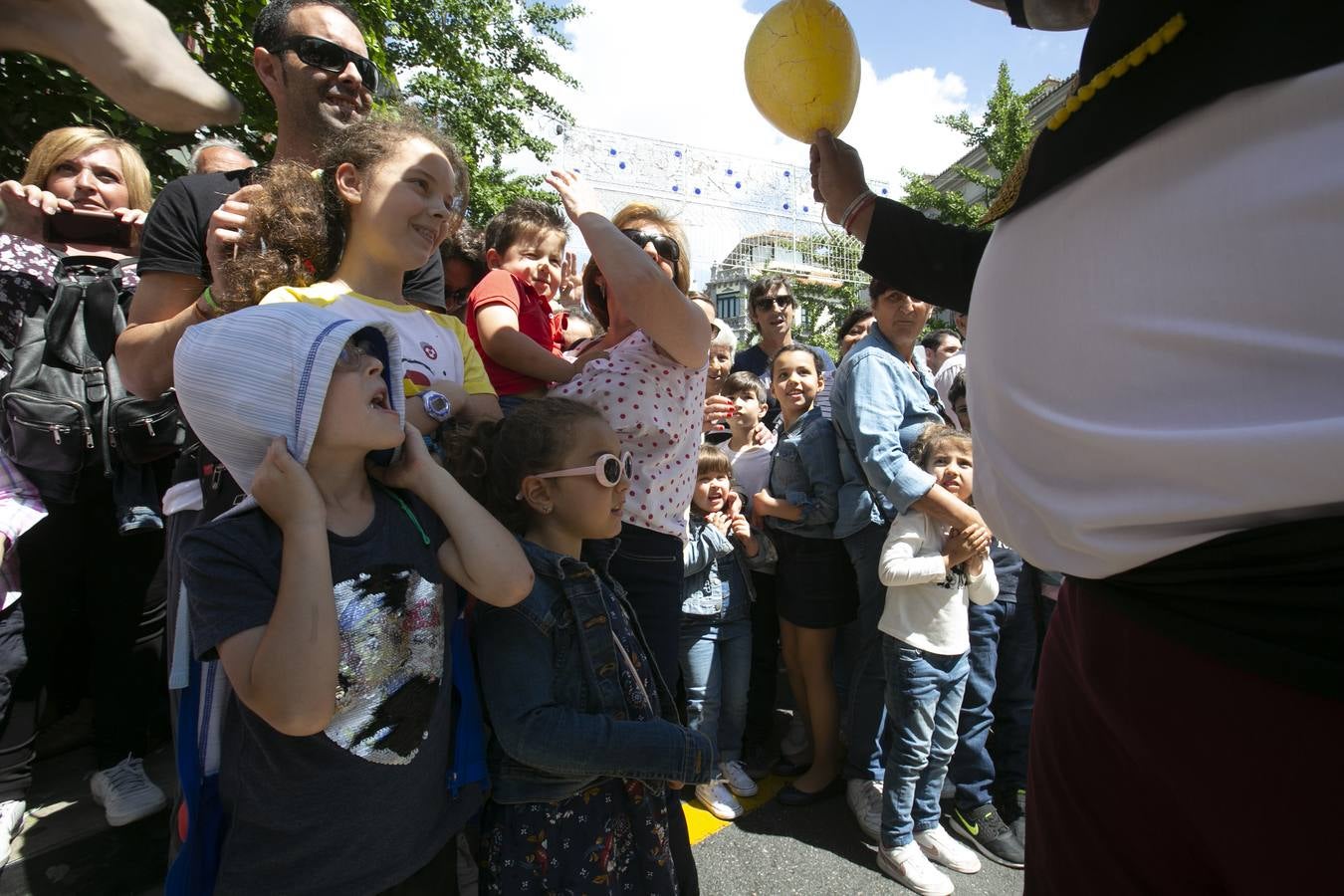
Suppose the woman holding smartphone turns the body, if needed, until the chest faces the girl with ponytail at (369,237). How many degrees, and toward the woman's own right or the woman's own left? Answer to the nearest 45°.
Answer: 0° — they already face them

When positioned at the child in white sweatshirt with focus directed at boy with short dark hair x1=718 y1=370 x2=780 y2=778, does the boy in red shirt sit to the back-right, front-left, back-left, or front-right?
front-left

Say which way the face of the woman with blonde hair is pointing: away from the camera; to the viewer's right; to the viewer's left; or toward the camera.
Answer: toward the camera

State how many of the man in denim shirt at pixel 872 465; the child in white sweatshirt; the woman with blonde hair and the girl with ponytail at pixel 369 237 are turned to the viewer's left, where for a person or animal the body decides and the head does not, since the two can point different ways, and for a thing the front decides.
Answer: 0

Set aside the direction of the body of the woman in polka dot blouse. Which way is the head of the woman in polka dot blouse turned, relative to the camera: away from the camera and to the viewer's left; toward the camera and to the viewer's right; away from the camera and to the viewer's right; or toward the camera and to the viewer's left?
toward the camera and to the viewer's right

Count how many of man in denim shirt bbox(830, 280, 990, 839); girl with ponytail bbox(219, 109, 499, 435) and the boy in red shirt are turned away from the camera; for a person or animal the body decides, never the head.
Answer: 0

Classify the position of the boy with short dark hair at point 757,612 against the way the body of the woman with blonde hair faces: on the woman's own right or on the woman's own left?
on the woman's own left

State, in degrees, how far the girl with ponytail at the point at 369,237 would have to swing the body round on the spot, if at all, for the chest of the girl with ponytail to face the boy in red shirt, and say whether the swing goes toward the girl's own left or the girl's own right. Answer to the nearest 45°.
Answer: approximately 90° to the girl's own left

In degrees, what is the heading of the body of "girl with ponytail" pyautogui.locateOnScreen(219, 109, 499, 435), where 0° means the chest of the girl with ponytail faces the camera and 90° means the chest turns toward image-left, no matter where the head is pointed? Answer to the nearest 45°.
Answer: approximately 315°

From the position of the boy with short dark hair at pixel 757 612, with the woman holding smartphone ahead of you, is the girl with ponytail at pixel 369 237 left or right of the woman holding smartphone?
left

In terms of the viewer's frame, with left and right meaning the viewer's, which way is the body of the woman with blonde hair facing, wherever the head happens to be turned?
facing the viewer

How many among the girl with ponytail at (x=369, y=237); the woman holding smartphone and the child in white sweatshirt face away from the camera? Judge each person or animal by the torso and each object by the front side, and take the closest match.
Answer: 0

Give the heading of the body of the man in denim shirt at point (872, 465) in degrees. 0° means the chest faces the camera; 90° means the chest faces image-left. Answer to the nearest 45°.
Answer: approximately 315°

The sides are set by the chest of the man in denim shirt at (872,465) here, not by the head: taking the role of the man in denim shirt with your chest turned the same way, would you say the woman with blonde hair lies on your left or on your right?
on your right

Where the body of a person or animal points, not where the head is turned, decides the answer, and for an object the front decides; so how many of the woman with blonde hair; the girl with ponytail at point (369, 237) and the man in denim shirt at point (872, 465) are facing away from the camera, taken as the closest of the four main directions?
0

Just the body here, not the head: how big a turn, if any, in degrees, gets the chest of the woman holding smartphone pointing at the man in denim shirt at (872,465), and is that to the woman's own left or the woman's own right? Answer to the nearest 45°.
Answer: approximately 45° to the woman's own left
